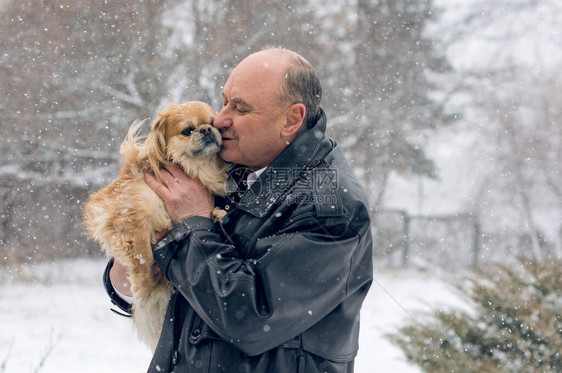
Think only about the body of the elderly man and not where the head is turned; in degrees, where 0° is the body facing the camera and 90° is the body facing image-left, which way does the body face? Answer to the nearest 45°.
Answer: approximately 90°
